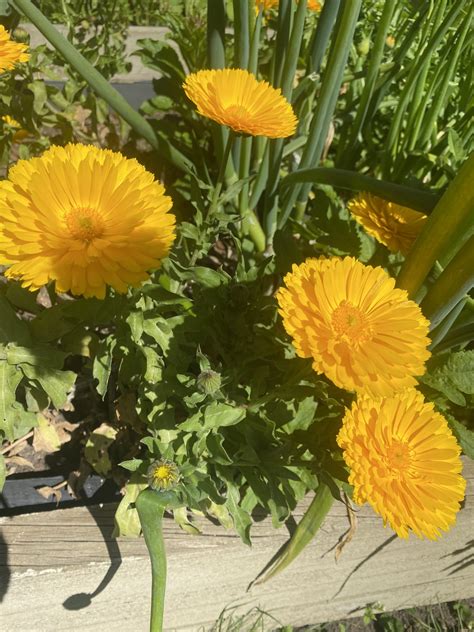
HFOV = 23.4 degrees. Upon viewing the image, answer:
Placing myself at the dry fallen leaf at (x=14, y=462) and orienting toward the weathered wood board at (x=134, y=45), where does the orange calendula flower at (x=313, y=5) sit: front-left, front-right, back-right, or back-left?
front-right

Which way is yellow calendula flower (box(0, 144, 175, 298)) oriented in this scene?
toward the camera

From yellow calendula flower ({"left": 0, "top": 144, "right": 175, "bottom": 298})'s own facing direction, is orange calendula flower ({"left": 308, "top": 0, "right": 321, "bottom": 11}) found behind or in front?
behind

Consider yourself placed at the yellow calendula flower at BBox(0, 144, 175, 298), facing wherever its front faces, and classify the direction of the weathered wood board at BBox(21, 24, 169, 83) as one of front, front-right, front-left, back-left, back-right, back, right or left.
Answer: back
